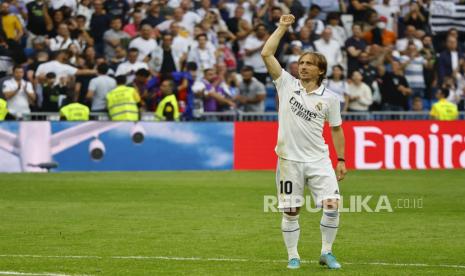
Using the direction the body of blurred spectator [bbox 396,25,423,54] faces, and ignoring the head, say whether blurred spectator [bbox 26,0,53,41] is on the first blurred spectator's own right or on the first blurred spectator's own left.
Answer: on the first blurred spectator's own right

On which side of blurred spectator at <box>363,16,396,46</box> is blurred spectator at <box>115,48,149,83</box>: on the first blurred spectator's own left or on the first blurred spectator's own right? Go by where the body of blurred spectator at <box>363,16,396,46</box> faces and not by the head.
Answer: on the first blurred spectator's own right

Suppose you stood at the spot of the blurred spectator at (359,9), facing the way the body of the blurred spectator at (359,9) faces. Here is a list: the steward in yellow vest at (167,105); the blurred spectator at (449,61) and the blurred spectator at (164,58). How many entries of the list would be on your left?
1

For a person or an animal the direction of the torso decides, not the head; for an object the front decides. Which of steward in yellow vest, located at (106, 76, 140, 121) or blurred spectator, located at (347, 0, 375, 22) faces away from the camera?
the steward in yellow vest

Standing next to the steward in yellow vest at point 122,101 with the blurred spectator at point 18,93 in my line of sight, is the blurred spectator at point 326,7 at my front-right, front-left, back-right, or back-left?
back-right

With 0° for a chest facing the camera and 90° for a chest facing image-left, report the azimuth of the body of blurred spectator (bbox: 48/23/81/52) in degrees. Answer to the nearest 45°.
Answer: approximately 0°
